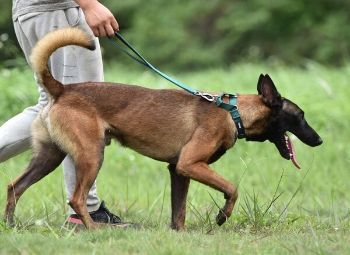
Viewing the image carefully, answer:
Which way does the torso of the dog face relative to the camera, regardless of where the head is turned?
to the viewer's right
